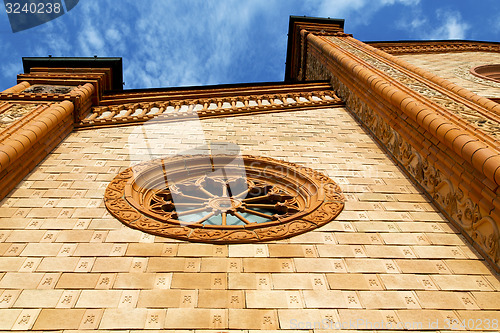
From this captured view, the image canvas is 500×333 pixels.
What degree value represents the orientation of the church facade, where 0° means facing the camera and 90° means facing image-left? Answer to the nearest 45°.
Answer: approximately 0°
